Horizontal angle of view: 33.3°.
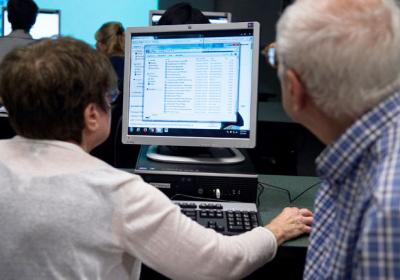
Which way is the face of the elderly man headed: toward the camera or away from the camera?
away from the camera

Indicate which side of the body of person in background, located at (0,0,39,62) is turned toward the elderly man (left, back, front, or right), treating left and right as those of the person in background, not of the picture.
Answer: back

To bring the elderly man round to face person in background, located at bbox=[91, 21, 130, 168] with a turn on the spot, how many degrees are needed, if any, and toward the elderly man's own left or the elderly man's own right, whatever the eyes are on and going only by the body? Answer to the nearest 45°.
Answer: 0° — they already face them

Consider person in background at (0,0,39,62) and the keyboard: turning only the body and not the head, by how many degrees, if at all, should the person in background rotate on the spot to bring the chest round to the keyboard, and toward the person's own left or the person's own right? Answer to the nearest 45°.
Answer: approximately 180°

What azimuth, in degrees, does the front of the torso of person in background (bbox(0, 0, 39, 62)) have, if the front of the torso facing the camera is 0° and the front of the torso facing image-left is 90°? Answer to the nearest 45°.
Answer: approximately 180°

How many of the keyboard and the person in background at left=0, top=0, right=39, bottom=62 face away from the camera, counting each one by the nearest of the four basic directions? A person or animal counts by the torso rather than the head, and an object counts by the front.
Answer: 1

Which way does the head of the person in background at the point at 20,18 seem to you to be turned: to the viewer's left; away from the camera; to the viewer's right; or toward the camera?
away from the camera

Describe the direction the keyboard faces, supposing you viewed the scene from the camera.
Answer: facing the viewer

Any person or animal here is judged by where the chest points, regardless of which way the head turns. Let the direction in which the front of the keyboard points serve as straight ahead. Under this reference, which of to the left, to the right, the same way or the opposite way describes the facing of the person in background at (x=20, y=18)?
the opposite way

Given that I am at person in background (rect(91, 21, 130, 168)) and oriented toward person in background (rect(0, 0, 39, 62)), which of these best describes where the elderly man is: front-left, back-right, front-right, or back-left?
back-left

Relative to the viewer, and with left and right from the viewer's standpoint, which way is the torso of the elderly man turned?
facing away from the viewer and to the left of the viewer

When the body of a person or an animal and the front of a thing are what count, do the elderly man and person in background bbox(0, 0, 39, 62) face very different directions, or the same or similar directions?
same or similar directions

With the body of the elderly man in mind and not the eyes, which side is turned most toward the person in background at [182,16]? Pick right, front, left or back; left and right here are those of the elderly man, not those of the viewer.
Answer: front
